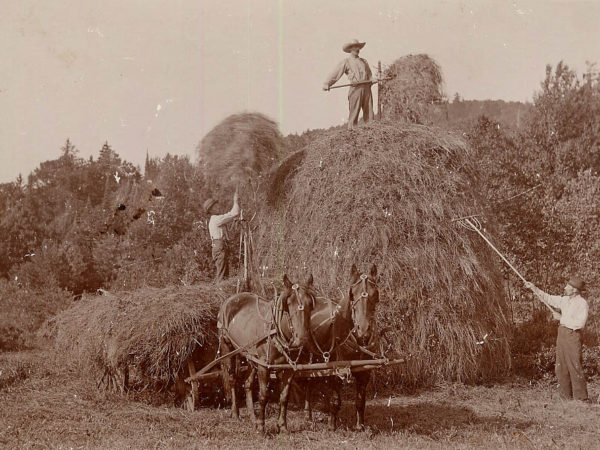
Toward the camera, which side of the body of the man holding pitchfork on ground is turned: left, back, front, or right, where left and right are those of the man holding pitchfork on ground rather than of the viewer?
left

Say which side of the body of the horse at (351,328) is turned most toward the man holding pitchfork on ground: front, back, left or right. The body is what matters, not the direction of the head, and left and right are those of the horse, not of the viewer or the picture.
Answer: left

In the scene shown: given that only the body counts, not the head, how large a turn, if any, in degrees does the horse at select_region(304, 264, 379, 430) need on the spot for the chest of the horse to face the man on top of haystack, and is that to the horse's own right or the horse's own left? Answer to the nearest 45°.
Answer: approximately 135° to the horse's own left

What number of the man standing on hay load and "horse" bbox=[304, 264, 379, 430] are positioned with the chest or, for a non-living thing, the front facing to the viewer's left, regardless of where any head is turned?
0

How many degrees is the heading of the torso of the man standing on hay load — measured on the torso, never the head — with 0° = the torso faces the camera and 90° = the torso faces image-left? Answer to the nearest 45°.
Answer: approximately 270°

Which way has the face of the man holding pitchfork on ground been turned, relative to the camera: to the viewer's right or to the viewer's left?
to the viewer's left

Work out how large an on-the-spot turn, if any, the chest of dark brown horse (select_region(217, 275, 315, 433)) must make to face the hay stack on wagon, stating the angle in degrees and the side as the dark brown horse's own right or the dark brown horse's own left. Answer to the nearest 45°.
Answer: approximately 180°

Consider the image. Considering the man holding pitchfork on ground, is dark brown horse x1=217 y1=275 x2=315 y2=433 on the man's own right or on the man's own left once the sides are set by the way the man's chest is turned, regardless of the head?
on the man's own left

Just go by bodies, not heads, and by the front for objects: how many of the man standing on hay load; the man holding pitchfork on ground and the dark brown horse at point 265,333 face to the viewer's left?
1
